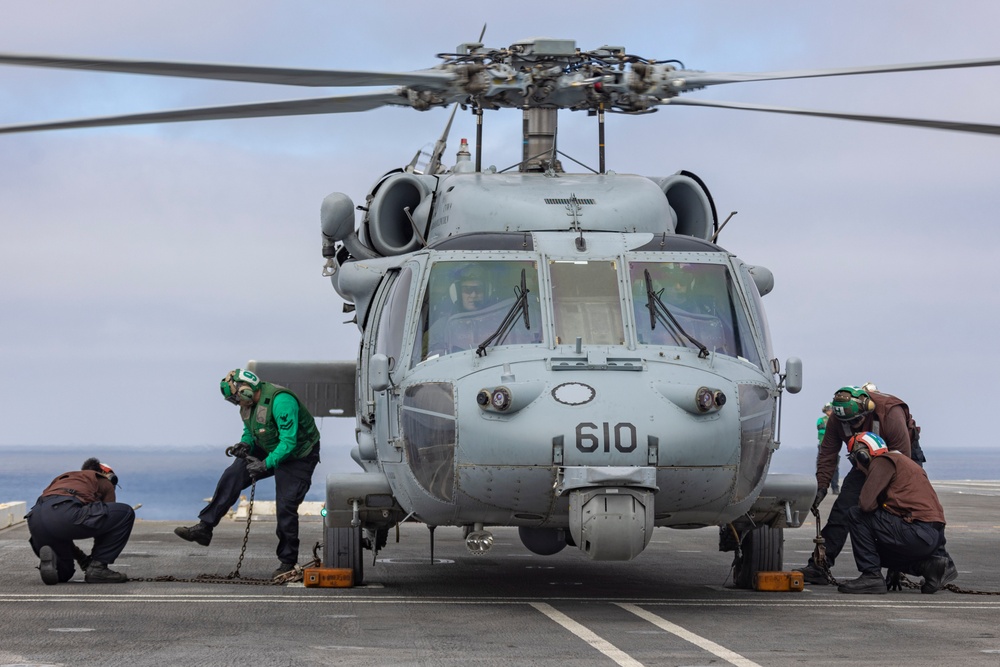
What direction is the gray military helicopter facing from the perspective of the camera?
toward the camera

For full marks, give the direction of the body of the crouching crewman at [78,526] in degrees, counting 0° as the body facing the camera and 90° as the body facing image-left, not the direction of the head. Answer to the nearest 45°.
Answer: approximately 225°

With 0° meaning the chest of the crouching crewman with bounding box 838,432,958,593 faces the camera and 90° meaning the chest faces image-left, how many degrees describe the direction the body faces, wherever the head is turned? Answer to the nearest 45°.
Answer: approximately 90°

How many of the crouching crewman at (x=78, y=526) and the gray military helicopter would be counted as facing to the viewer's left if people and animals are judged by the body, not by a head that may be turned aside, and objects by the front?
0

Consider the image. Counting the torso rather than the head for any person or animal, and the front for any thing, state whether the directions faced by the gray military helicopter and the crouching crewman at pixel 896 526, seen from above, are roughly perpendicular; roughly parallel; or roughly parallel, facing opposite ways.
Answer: roughly perpendicular

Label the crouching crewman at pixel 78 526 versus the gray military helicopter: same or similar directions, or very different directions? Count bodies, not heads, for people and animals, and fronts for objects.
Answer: very different directions
